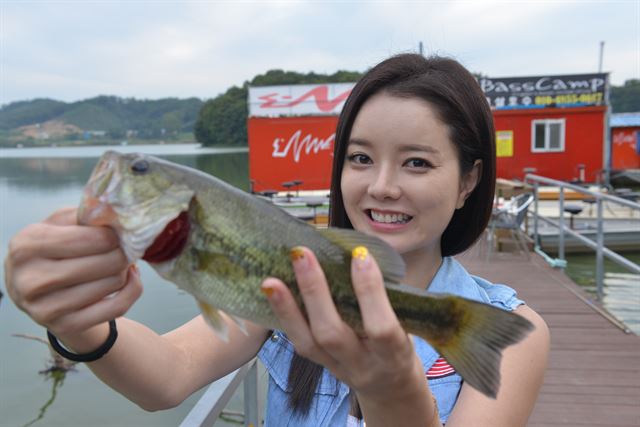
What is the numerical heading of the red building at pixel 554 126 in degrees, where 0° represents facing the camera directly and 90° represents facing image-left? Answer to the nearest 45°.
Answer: approximately 0°

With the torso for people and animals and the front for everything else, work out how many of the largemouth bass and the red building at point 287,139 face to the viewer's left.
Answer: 1

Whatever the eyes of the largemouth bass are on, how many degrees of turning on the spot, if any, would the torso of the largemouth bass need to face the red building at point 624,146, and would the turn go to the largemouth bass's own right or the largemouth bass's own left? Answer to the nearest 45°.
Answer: approximately 135° to the largemouth bass's own right

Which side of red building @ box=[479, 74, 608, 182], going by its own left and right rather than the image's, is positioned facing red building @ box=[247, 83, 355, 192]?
right

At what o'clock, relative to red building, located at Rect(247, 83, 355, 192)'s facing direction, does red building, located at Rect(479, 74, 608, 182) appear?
red building, located at Rect(479, 74, 608, 182) is roughly at 9 o'clock from red building, located at Rect(247, 83, 355, 192).

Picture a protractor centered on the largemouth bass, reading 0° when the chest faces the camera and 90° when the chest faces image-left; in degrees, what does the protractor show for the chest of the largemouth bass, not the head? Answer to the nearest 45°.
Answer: approximately 90°

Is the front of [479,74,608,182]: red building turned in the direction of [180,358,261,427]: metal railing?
yes

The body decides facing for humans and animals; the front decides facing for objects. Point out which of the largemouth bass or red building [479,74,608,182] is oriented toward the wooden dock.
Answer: the red building

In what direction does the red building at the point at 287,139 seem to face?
toward the camera

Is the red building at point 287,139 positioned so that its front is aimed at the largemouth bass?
yes

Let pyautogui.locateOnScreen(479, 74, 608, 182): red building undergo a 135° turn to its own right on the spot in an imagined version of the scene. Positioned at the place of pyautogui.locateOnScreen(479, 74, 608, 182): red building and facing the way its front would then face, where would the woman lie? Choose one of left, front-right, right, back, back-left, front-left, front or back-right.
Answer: back-left

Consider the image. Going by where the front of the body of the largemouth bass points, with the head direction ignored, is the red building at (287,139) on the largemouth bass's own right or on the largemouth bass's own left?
on the largemouth bass's own right

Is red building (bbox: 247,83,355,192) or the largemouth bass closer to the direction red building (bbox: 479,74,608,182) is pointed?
the largemouth bass

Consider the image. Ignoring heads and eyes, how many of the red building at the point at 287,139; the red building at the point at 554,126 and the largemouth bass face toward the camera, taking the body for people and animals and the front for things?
2

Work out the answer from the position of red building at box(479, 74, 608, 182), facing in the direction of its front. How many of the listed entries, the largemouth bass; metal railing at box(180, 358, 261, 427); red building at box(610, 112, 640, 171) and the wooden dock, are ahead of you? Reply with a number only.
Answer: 3
